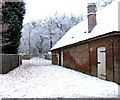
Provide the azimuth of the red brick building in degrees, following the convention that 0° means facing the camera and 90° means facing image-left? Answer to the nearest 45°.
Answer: approximately 45°
